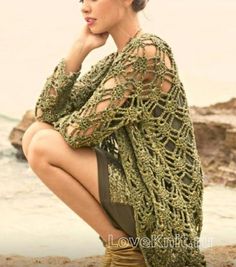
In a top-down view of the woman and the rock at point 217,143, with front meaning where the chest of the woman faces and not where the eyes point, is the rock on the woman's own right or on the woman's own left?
on the woman's own right

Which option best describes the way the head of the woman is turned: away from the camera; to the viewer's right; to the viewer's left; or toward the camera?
to the viewer's left

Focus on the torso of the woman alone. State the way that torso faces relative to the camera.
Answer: to the viewer's left
